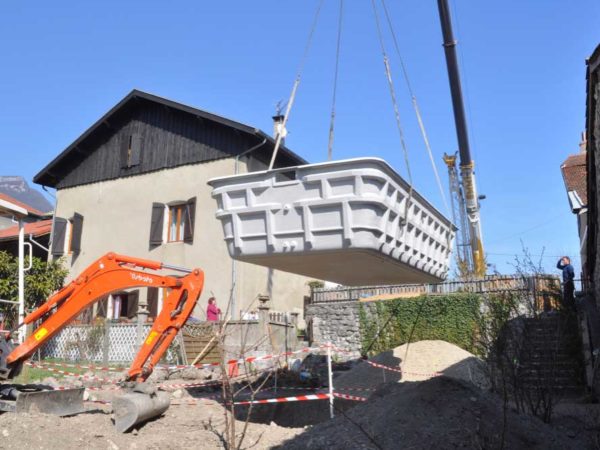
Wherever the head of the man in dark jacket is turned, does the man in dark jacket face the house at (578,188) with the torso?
no

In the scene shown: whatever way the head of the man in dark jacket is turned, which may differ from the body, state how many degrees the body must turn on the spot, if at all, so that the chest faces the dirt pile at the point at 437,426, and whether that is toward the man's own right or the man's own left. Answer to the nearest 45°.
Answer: approximately 45° to the man's own left

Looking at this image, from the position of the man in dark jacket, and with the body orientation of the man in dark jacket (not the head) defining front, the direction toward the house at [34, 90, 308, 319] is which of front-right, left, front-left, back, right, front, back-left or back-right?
front-right

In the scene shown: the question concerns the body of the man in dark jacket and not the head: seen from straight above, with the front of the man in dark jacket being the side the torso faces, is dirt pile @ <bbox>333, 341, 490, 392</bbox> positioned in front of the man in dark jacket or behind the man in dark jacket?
in front

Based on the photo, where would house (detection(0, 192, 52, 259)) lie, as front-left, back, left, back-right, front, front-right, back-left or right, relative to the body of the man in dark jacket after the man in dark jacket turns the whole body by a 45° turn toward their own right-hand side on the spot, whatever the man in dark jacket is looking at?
front

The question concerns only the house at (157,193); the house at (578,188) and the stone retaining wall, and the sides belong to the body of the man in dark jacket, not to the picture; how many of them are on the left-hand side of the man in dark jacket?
0

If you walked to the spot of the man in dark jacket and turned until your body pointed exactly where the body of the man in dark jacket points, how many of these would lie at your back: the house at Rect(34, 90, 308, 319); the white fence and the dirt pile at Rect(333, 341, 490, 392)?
0

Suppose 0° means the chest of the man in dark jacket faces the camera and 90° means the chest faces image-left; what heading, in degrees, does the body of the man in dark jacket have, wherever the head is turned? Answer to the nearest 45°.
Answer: approximately 45°

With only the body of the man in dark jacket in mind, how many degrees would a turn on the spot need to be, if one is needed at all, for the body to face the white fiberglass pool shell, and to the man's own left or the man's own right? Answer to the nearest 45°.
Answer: approximately 45° to the man's own left

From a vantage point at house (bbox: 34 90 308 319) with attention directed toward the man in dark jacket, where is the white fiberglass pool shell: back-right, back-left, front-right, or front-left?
front-right
